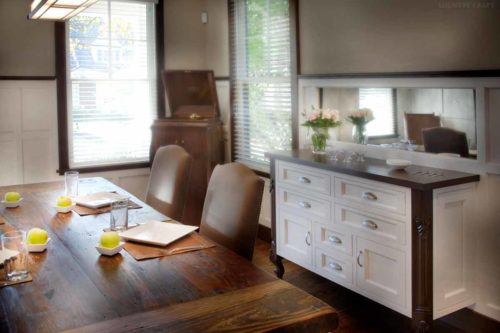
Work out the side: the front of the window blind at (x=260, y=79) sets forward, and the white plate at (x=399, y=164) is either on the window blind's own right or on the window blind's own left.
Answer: on the window blind's own left

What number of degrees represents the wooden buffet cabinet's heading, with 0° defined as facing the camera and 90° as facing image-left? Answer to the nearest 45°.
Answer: approximately 45°

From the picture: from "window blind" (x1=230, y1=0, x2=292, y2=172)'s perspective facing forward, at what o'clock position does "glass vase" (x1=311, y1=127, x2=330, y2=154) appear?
The glass vase is roughly at 10 o'clock from the window blind.

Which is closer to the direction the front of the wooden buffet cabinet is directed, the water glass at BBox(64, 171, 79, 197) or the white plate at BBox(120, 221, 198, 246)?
the white plate
